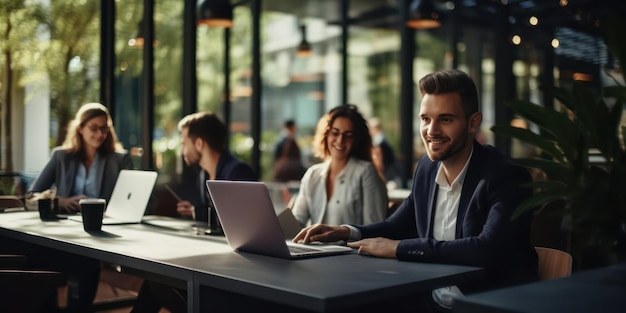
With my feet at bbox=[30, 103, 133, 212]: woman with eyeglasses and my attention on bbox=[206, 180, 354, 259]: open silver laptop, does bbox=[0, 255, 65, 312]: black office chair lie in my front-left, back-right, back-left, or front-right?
front-right

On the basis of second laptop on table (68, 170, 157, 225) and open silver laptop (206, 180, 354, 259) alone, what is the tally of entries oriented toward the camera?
0

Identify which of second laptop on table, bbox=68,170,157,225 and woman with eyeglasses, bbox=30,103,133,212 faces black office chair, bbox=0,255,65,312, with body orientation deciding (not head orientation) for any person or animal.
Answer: the woman with eyeglasses

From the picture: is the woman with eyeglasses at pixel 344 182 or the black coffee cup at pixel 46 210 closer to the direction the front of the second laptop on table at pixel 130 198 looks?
the black coffee cup

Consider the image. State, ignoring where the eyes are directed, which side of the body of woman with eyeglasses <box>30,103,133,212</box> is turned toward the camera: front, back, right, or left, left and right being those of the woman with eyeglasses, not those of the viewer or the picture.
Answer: front

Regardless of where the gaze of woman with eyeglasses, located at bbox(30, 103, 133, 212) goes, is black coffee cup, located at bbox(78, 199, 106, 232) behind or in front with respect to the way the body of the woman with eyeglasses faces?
in front

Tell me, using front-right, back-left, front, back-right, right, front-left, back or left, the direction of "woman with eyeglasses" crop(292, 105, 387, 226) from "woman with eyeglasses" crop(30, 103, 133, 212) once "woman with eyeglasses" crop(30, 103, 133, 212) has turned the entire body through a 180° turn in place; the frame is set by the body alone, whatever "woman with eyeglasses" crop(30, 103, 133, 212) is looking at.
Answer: back-right

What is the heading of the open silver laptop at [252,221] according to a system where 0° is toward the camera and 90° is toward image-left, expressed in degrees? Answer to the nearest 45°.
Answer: approximately 225°

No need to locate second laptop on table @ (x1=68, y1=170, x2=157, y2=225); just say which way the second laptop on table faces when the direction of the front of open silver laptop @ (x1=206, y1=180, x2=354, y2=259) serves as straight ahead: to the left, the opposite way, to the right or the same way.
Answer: to the left

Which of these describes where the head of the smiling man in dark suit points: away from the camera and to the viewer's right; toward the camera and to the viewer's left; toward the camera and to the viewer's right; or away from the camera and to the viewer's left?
toward the camera and to the viewer's left

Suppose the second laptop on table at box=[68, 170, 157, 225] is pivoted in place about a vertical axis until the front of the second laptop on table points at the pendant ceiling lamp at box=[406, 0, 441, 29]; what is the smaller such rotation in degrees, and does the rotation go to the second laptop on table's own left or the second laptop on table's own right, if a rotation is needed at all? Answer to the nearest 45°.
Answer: approximately 90° to the second laptop on table's own right

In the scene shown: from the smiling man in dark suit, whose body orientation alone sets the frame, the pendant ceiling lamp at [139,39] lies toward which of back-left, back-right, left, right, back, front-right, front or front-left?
right

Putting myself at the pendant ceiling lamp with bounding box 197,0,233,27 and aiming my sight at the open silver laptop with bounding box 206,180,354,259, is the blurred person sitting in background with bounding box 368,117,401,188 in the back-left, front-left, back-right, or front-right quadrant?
back-left

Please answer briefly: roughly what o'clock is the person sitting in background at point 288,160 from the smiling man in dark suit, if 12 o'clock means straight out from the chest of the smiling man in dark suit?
The person sitting in background is roughly at 4 o'clock from the smiling man in dark suit.

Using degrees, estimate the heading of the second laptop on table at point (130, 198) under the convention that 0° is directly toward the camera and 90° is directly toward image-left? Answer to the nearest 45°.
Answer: approximately 135°

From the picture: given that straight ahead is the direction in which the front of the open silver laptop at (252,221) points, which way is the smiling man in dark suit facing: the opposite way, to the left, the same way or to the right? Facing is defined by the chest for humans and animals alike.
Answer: the opposite way

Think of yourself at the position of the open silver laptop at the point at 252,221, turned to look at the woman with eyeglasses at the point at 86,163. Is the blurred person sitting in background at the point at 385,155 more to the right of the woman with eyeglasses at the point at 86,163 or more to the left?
right

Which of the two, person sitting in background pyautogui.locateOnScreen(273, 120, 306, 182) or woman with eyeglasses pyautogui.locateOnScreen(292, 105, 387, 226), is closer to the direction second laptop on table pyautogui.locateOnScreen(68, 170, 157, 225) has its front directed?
the person sitting in background
